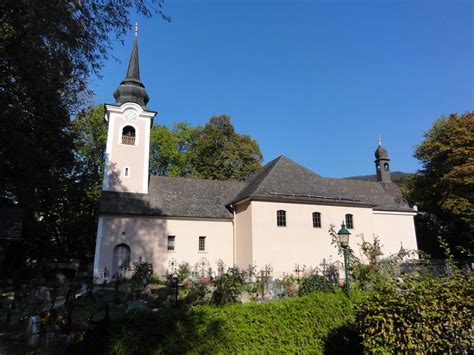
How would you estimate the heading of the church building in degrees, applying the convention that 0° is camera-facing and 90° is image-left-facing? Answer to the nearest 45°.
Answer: approximately 90°

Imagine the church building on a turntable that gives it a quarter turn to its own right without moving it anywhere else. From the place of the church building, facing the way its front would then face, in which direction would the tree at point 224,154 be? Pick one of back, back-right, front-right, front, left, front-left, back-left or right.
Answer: right

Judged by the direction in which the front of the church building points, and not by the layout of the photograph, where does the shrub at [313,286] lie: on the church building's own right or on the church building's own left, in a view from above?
on the church building's own left

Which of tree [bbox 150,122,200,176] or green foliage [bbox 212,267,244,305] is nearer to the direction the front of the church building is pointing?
the green foliage

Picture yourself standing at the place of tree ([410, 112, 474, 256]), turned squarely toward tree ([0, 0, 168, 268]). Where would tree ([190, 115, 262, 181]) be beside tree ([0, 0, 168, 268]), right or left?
right

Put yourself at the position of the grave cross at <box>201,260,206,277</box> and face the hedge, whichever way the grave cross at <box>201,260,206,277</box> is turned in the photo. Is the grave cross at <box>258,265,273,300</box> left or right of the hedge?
left
